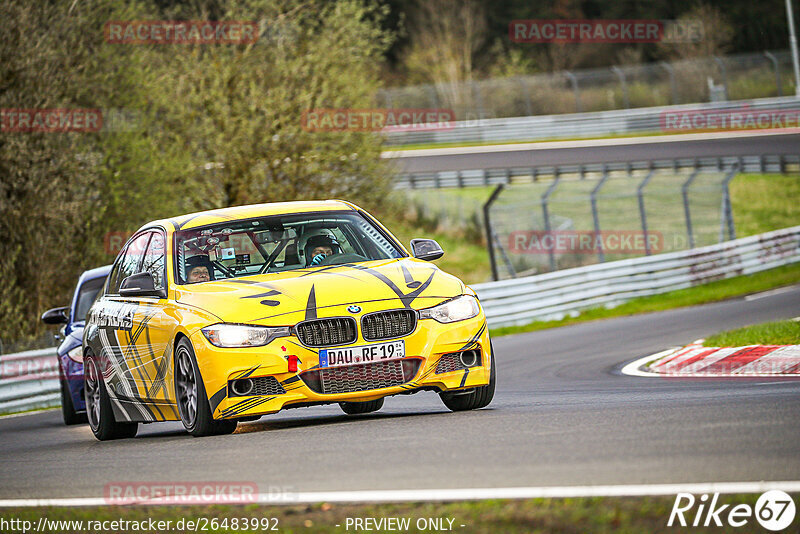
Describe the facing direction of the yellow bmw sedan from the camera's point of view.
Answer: facing the viewer and to the right of the viewer

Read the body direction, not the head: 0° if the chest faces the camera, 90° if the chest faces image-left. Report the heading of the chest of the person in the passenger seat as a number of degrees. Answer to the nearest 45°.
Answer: approximately 315°

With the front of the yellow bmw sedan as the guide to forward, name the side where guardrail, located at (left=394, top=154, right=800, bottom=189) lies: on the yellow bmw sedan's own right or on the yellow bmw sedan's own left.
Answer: on the yellow bmw sedan's own left

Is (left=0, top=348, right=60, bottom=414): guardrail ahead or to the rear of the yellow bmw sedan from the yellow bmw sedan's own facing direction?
to the rear

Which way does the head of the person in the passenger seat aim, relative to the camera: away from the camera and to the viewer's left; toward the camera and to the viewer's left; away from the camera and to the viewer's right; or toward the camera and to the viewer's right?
toward the camera and to the viewer's right

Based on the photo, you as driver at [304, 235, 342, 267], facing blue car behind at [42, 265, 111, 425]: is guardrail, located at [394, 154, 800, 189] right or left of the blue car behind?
right

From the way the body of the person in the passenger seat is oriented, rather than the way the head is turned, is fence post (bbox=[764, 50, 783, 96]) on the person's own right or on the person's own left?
on the person's own left

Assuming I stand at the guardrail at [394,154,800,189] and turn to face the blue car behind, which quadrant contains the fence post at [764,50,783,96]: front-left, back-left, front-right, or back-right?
back-left

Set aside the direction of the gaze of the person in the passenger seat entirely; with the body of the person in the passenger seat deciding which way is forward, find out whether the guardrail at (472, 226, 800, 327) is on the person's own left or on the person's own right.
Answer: on the person's own left
